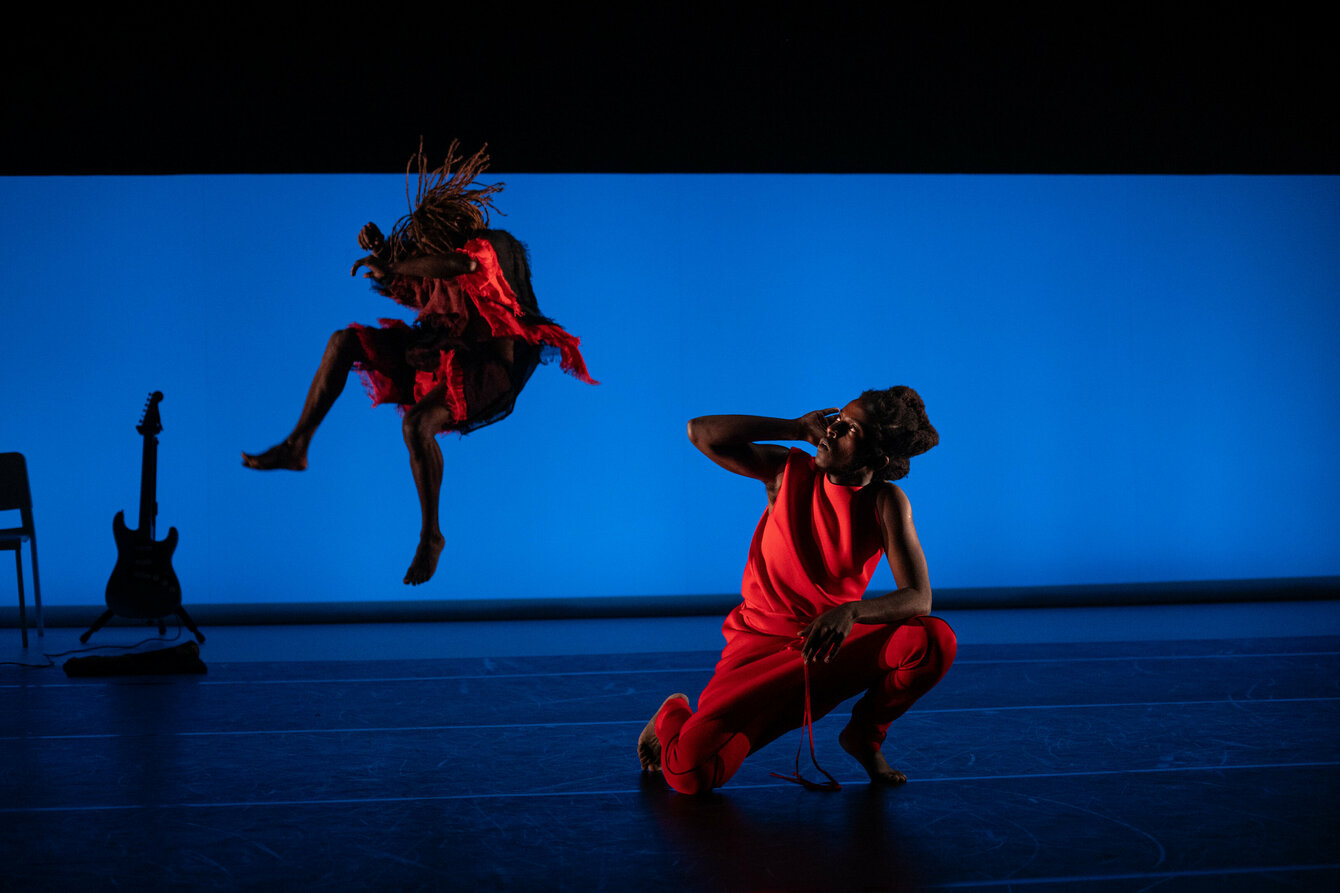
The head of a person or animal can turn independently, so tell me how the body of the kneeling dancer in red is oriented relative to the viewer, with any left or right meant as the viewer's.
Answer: facing the viewer

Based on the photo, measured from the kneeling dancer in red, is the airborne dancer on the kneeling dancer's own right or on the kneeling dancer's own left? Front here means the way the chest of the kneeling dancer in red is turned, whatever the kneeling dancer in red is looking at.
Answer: on the kneeling dancer's own right

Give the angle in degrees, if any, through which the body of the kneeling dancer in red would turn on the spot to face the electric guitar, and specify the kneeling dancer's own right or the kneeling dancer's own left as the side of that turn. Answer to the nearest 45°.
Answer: approximately 135° to the kneeling dancer's own right

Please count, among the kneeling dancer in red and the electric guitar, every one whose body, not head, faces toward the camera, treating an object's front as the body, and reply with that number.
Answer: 2

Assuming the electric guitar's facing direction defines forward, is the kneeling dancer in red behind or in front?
in front

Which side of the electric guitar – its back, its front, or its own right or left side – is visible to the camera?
front

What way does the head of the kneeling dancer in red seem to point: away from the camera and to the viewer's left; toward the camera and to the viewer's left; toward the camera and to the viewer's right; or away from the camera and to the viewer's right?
toward the camera and to the viewer's left
